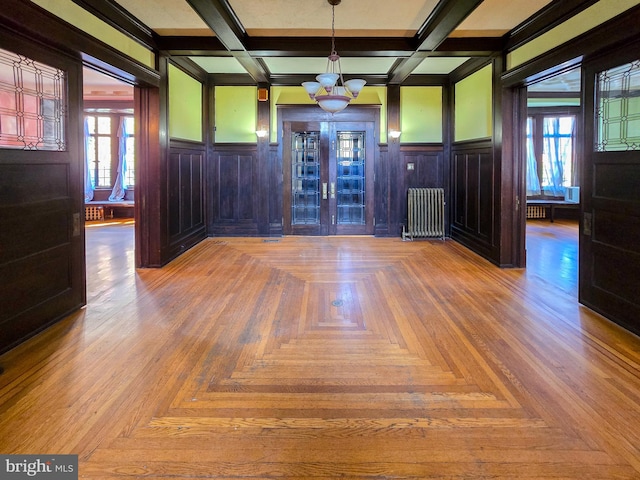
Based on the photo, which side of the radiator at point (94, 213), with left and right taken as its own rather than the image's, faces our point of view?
front

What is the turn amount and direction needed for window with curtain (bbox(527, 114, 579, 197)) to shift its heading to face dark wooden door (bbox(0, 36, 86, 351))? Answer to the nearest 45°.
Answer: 0° — it already faces it

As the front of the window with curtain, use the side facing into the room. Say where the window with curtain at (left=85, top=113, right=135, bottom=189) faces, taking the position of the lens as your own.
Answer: facing the viewer

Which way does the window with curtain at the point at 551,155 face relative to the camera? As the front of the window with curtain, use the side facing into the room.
toward the camera

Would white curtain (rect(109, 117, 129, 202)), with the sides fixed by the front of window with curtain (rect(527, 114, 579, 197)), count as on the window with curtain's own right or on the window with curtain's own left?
on the window with curtain's own right

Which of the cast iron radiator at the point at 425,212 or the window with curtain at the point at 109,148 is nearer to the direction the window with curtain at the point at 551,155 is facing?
the cast iron radiator

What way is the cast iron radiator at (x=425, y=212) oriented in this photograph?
toward the camera
